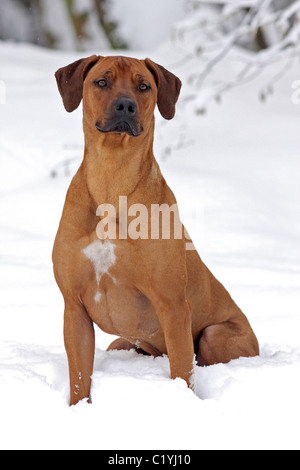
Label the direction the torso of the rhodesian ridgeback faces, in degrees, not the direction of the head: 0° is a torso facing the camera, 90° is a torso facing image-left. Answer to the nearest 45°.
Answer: approximately 45°
